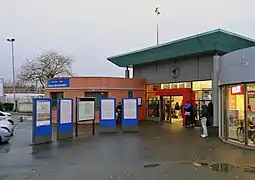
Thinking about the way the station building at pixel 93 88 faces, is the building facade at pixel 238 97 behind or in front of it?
in front

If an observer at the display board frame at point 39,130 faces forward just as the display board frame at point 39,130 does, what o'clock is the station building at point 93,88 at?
The station building is roughly at 8 o'clock from the display board frame.

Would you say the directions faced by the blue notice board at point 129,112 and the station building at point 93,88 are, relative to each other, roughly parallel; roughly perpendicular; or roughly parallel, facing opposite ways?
roughly parallel

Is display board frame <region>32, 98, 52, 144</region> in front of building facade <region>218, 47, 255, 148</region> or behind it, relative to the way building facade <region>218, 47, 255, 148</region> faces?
in front

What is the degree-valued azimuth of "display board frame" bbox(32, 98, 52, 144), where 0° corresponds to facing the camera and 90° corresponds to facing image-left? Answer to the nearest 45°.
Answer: approximately 315°

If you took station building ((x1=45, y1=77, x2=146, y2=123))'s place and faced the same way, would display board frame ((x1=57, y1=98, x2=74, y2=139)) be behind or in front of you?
in front

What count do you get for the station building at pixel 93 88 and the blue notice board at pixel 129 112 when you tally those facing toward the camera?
2

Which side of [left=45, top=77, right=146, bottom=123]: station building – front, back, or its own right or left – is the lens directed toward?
front

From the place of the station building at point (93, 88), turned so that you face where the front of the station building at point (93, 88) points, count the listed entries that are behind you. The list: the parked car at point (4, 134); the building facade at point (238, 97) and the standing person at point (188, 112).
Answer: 0

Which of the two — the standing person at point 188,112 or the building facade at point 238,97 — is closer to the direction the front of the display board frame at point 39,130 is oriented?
the building facade

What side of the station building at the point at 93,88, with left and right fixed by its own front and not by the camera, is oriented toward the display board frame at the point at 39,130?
front

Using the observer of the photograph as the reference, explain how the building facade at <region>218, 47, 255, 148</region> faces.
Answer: facing the viewer and to the left of the viewer

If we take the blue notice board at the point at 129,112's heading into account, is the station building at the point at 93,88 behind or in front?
behind

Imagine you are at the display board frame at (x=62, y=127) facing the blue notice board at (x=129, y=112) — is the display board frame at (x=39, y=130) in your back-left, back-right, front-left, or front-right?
back-right
